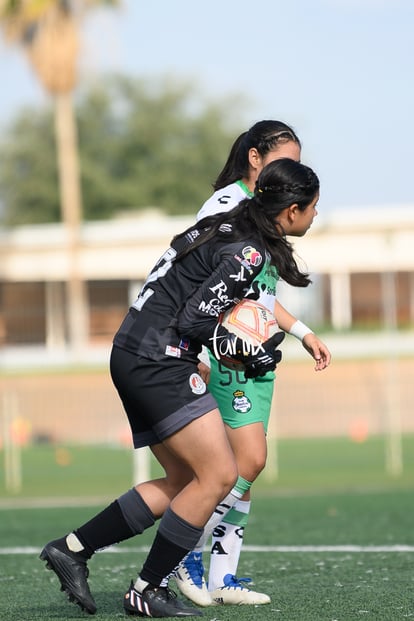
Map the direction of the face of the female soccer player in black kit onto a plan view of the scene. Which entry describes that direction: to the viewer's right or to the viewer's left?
to the viewer's right

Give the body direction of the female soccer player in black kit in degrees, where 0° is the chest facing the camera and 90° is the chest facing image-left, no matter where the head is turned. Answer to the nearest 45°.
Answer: approximately 270°

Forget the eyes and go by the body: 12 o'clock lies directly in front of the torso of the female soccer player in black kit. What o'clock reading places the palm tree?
The palm tree is roughly at 9 o'clock from the female soccer player in black kit.
